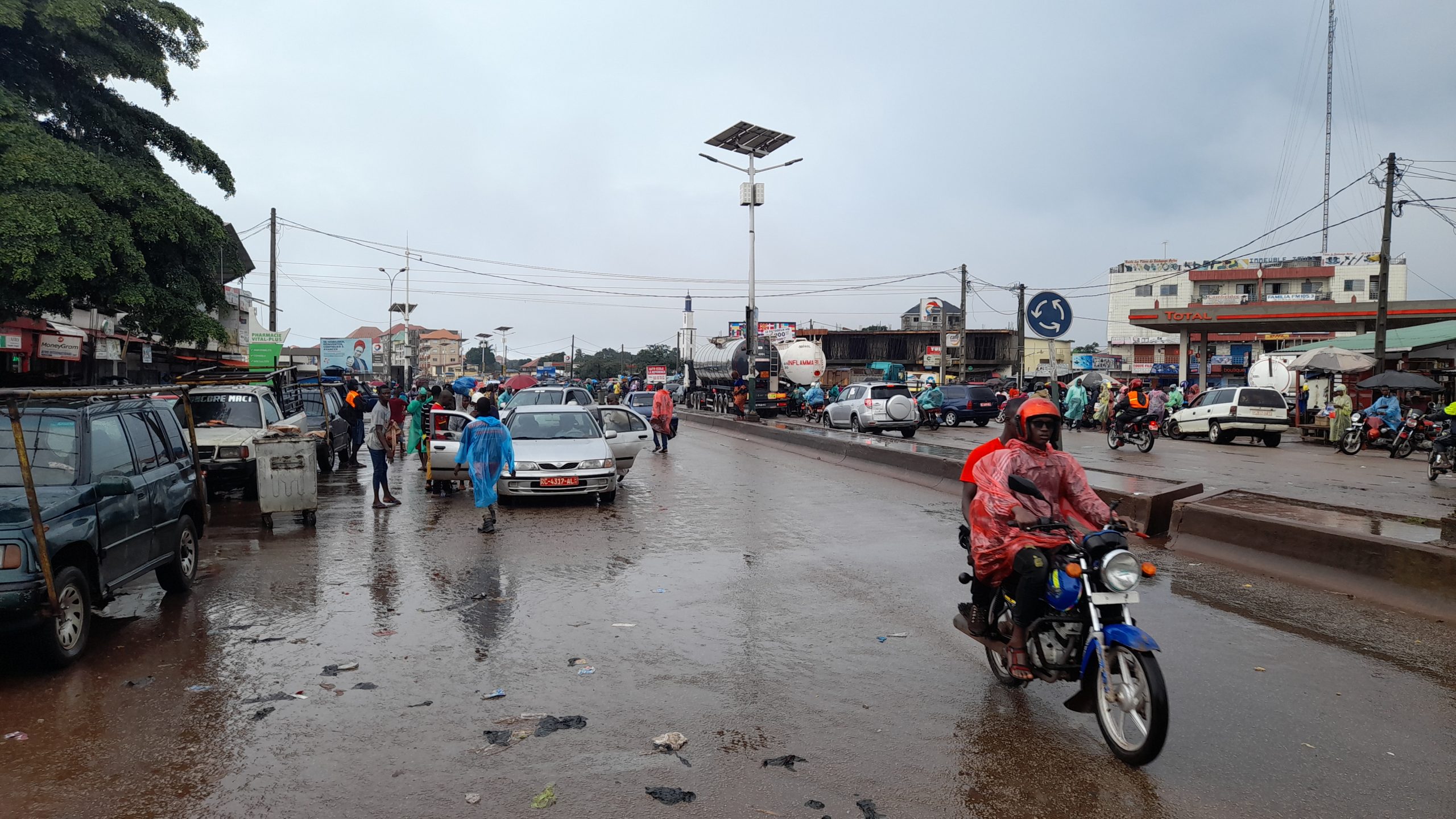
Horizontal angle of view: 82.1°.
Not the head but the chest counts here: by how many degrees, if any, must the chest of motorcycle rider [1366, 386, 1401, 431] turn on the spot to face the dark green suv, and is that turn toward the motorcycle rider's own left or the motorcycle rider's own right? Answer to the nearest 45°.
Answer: approximately 45° to the motorcycle rider's own left

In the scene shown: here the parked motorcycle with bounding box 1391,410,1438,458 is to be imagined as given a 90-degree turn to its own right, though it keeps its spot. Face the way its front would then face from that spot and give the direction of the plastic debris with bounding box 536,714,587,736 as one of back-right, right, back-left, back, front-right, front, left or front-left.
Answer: back-left

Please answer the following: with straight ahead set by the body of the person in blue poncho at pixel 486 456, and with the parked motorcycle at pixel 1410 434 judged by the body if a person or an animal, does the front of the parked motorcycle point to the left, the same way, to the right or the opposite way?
to the left

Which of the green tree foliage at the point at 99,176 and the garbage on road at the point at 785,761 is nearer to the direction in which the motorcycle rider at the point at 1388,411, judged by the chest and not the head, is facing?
the green tree foliage

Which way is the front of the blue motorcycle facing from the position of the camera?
facing the viewer and to the right of the viewer

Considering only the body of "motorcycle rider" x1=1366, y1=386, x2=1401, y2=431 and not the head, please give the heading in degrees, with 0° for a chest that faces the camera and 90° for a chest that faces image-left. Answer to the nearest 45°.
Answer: approximately 45°

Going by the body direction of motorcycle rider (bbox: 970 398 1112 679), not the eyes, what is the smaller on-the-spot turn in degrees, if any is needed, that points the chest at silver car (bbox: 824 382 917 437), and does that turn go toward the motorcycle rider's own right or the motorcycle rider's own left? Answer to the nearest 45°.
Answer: approximately 135° to the motorcycle rider's own left

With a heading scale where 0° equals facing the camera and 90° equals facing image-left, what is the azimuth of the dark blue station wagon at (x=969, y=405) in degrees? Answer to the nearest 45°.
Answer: approximately 135°

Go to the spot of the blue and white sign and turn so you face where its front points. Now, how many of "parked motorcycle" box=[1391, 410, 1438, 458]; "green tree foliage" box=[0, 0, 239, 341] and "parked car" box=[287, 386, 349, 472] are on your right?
2

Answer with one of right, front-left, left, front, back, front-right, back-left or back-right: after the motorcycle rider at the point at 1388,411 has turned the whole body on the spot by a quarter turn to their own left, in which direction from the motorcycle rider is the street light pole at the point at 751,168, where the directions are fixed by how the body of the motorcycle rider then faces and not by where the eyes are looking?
back-right

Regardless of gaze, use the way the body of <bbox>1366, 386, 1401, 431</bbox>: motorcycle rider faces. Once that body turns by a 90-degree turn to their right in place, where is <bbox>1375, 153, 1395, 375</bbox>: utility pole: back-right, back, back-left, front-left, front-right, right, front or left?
front-right

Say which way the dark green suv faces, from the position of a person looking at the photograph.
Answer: facing the viewer and to the left of the viewer

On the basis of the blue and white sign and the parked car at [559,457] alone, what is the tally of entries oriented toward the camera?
2

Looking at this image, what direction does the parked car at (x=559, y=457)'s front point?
toward the camera

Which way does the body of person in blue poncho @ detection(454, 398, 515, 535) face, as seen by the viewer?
away from the camera

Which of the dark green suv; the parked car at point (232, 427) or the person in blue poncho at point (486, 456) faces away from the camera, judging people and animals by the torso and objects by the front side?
the person in blue poncho

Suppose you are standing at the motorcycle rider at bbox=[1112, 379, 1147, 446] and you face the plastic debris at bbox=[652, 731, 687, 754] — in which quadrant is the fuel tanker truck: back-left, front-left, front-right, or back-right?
back-right
